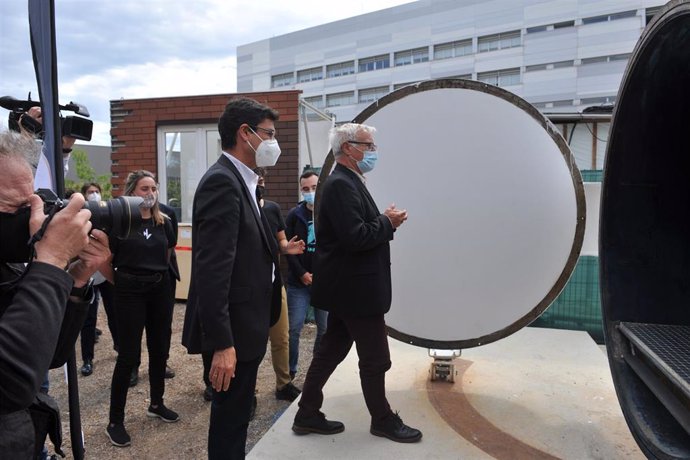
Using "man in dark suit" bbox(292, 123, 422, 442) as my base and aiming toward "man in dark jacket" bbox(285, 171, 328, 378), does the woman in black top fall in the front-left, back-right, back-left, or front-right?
front-left

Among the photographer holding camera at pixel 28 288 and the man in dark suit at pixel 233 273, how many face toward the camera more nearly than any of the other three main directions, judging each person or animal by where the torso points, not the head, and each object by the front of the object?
0

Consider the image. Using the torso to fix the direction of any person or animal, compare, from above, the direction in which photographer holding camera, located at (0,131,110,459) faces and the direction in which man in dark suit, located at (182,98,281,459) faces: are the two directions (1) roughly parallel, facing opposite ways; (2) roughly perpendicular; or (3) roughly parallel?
roughly parallel

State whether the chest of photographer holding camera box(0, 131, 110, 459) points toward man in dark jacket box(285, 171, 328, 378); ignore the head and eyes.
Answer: no

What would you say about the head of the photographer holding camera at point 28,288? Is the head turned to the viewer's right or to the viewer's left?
to the viewer's right

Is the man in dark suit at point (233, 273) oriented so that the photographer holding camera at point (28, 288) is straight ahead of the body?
no

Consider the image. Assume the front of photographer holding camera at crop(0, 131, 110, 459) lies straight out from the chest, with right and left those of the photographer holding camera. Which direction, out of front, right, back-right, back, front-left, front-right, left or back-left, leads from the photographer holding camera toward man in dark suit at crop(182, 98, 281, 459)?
front-left

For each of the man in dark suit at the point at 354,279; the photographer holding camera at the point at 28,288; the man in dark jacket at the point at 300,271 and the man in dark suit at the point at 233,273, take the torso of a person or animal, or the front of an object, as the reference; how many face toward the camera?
1

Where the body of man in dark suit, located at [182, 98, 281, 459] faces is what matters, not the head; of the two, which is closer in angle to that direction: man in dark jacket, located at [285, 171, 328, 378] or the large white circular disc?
the large white circular disc

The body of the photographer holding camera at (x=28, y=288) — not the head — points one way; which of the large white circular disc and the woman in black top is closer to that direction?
the large white circular disc

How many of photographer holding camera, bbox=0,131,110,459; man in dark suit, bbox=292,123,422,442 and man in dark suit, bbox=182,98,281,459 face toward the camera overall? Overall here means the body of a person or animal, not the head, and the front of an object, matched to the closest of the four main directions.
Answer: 0

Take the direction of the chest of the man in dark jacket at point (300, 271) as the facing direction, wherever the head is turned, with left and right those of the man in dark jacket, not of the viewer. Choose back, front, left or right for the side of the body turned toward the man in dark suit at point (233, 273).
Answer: front

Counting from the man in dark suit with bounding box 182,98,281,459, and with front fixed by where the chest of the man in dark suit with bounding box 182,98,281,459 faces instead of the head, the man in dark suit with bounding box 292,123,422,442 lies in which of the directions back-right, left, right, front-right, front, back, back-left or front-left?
front-left

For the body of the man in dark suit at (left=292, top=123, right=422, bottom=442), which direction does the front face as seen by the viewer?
to the viewer's right

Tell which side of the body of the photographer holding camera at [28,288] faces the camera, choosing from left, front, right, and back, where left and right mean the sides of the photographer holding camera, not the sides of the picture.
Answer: right

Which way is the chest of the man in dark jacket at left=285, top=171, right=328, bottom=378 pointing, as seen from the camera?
toward the camera

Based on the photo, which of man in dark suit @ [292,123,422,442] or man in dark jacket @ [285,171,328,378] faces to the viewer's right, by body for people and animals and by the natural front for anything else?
the man in dark suit

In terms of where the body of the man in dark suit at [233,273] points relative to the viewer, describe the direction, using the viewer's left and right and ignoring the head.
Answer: facing to the right of the viewer

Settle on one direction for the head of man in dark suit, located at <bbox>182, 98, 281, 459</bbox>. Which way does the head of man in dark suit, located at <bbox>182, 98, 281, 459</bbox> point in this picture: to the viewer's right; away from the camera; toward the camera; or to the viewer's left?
to the viewer's right
